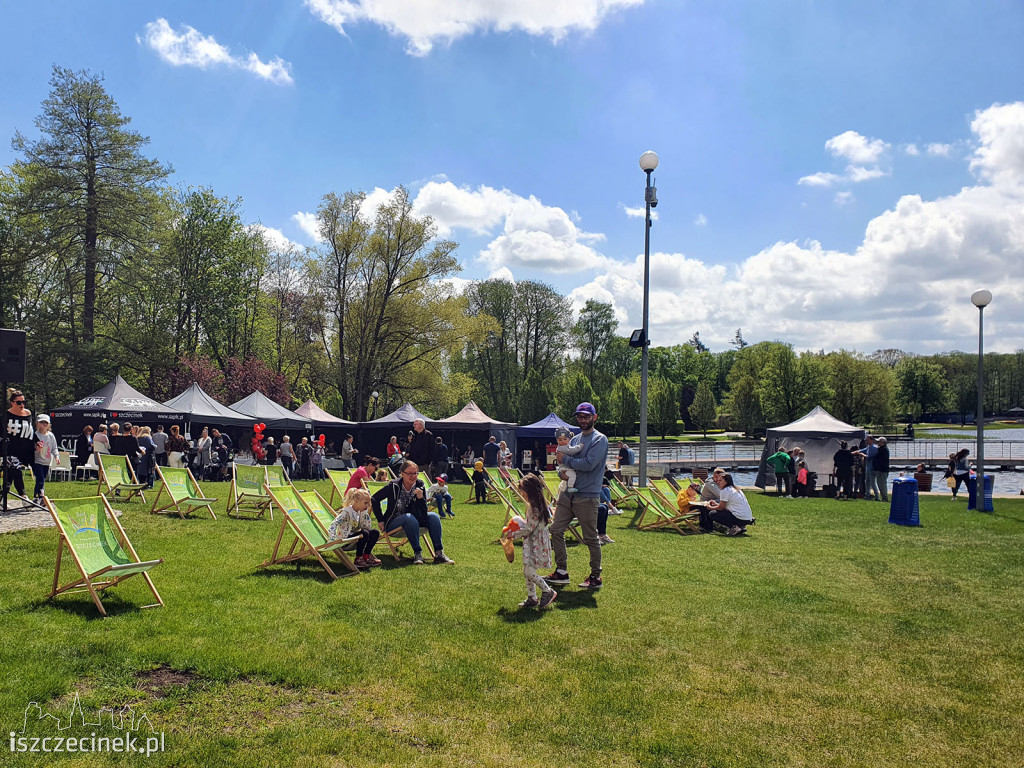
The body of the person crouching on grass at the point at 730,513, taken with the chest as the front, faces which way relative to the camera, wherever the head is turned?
to the viewer's left

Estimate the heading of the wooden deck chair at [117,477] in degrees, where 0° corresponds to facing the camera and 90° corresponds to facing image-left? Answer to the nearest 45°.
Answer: approximately 315°

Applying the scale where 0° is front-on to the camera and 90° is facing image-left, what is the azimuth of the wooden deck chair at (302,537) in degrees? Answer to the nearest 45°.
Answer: approximately 315°

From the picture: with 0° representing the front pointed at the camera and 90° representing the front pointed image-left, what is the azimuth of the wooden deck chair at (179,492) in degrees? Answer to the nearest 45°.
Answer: approximately 315°

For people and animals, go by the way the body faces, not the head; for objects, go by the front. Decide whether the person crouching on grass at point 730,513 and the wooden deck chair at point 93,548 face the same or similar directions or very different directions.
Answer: very different directions

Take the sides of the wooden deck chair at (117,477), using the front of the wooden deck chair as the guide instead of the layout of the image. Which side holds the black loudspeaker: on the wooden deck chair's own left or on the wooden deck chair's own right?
on the wooden deck chair's own right

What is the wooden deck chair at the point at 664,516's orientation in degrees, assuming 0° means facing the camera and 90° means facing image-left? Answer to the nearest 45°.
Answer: approximately 315°

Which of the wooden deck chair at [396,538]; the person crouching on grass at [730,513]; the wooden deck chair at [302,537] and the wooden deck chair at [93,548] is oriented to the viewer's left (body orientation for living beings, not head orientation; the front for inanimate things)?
the person crouching on grass

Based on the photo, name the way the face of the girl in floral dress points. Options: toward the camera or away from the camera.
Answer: away from the camera

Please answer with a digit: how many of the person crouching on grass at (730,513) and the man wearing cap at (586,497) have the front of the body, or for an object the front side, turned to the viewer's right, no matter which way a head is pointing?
0

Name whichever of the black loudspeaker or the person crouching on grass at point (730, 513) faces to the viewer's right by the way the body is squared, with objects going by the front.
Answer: the black loudspeaker

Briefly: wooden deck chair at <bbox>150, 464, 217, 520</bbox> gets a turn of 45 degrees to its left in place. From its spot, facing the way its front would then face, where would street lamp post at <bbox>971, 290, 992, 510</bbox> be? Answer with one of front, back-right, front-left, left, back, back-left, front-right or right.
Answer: front

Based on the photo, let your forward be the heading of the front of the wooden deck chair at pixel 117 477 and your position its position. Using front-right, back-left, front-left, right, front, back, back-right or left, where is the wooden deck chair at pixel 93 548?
front-right

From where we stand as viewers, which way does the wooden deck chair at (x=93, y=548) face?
facing the viewer and to the right of the viewer

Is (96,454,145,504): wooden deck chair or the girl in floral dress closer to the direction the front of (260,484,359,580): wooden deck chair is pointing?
the girl in floral dress
